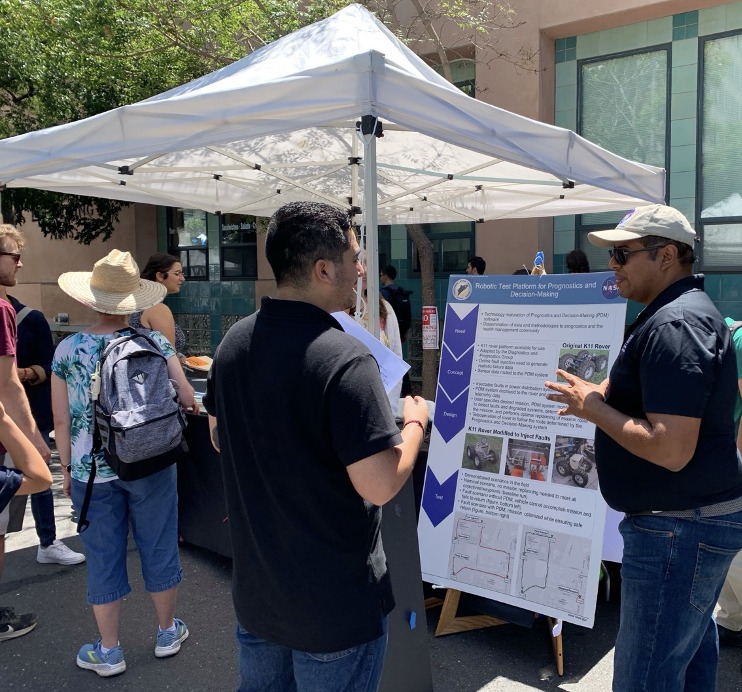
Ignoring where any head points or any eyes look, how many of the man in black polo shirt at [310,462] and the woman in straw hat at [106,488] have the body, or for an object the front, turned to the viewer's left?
0

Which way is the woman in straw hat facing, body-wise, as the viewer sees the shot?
away from the camera

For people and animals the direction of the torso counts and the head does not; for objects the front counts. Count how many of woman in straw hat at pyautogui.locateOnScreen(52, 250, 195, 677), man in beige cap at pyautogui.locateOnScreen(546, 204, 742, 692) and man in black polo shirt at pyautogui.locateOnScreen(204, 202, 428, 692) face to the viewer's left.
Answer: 1

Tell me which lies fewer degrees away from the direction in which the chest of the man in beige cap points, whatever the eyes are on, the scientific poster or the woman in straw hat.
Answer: the woman in straw hat

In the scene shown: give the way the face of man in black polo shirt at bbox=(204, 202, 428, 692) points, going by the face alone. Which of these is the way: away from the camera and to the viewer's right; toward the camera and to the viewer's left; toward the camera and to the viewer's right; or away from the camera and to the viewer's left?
away from the camera and to the viewer's right

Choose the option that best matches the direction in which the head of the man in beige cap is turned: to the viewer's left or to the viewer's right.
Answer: to the viewer's left

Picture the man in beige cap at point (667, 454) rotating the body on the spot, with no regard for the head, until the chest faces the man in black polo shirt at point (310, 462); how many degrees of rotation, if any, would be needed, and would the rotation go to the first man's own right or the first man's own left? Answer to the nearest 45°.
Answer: approximately 45° to the first man's own left

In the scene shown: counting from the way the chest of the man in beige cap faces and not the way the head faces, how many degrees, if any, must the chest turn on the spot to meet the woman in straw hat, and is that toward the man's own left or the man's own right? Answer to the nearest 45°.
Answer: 0° — they already face them

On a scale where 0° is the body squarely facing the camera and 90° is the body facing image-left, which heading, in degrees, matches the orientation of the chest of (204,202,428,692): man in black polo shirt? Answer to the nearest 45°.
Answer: approximately 225°

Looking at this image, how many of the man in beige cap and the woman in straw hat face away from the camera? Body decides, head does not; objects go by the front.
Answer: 1

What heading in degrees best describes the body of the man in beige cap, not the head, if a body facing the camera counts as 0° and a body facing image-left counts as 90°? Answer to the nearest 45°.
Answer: approximately 90°
